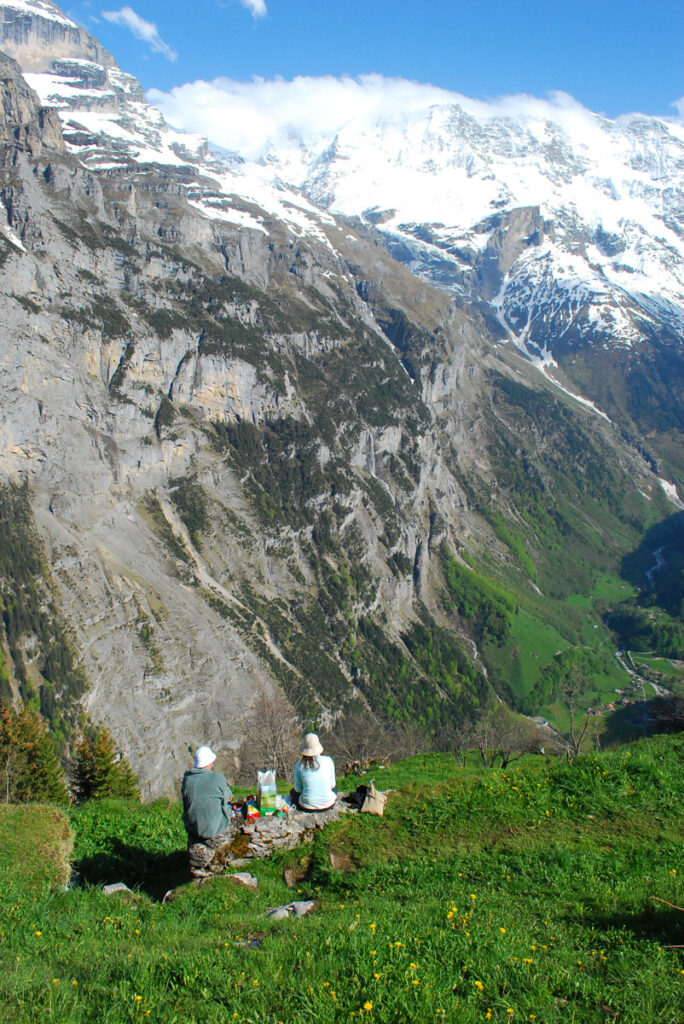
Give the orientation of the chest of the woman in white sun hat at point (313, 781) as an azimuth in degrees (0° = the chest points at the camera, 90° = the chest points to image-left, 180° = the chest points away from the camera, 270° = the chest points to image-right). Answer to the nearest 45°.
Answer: approximately 180°

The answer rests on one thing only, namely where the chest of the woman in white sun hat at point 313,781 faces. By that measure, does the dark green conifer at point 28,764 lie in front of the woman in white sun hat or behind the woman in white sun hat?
in front

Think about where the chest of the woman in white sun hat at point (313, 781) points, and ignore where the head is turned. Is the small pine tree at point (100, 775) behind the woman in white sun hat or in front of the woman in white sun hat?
in front

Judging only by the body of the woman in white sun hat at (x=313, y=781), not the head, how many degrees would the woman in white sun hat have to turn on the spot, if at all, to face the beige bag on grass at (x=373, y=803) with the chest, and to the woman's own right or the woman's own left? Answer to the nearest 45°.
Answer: approximately 90° to the woman's own right

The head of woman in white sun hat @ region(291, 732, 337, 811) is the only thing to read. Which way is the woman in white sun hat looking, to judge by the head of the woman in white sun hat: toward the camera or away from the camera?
away from the camera

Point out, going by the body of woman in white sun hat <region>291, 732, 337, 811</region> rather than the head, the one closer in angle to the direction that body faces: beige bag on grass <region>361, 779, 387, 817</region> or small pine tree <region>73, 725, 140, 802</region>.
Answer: the small pine tree

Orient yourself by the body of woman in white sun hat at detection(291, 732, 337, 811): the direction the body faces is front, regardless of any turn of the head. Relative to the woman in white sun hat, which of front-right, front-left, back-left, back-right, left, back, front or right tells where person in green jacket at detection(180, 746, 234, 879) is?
back-left

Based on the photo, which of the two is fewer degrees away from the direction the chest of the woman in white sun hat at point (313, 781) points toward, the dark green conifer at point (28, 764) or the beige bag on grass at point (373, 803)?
the dark green conifer
